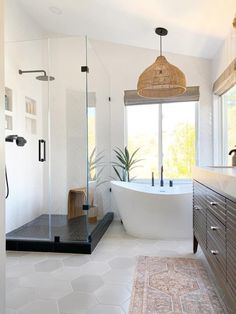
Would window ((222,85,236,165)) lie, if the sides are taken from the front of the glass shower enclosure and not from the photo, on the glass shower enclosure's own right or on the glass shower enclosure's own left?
on the glass shower enclosure's own left

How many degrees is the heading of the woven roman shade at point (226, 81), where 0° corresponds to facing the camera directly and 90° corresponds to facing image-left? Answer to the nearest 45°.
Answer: approximately 45°

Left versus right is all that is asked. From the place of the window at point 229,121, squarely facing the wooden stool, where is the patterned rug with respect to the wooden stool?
left

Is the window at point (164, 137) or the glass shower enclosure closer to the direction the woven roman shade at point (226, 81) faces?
the glass shower enclosure

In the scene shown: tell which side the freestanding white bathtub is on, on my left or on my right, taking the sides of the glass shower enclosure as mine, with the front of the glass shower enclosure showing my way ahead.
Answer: on my left

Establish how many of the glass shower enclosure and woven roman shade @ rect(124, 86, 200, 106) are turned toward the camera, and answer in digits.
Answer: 2

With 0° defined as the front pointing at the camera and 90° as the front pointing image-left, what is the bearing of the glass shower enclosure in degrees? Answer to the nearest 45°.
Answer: approximately 0°

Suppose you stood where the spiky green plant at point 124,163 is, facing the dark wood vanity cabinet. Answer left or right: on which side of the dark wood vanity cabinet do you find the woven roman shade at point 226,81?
left

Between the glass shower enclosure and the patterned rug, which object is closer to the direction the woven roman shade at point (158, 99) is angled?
the patterned rug
